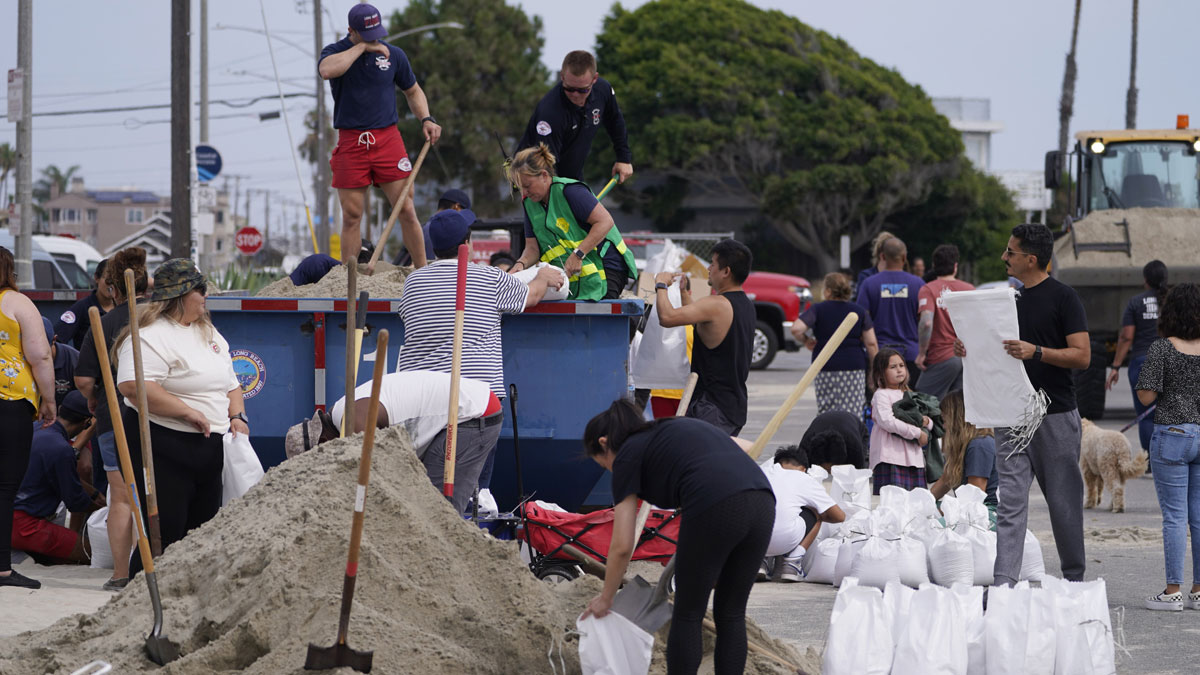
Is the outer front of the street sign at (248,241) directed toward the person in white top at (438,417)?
yes

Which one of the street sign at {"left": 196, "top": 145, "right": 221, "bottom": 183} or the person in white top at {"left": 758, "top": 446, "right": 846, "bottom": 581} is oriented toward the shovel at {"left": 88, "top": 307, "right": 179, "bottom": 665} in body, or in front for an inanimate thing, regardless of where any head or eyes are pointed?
the street sign

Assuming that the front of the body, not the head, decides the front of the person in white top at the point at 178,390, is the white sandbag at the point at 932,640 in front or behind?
in front

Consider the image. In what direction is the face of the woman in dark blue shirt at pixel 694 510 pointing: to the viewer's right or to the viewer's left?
to the viewer's left

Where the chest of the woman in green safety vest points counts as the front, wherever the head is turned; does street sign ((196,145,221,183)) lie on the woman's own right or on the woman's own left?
on the woman's own right

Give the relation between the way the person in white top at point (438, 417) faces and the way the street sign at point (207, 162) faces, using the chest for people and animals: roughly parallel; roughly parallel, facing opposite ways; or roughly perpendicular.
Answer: roughly perpendicular

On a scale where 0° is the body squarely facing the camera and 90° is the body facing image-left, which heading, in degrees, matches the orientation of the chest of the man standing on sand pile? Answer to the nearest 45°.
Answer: approximately 0°

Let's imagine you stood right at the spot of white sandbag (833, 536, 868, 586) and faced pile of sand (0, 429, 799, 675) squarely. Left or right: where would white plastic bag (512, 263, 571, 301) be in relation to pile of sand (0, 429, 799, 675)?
right

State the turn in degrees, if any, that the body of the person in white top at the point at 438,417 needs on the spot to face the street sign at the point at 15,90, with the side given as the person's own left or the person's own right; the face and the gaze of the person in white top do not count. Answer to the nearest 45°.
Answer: approximately 45° to the person's own right

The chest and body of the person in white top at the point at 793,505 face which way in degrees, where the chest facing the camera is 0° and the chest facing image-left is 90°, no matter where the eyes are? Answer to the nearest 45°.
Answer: approximately 225°

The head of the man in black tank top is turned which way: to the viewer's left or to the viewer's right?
to the viewer's left

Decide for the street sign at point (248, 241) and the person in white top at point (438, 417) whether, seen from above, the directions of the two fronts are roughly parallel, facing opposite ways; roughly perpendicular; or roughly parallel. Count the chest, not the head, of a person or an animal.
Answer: roughly perpendicular

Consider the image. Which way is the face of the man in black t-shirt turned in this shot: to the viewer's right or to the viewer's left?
to the viewer's left

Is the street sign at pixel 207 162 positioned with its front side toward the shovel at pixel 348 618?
yes

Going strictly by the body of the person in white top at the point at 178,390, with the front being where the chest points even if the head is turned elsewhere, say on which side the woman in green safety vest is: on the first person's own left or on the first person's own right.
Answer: on the first person's own left
